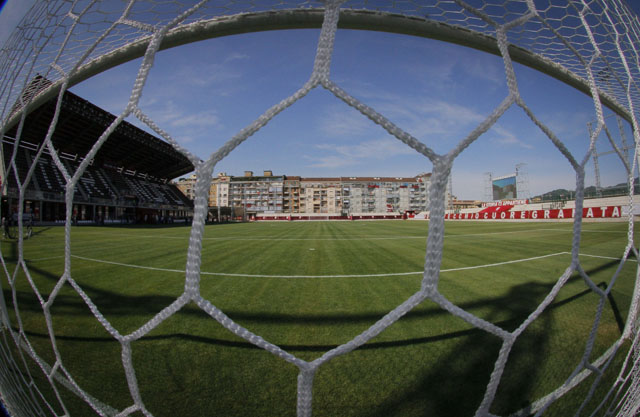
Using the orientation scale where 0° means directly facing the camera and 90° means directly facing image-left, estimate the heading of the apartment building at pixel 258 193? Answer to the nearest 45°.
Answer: approximately 0°

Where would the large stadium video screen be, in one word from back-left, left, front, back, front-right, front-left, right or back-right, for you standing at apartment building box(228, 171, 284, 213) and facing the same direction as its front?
front-left

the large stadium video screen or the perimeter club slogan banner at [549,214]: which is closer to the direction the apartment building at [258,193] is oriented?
the perimeter club slogan banner

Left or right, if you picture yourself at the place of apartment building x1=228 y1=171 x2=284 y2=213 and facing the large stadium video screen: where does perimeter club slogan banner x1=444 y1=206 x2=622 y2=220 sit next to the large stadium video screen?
right

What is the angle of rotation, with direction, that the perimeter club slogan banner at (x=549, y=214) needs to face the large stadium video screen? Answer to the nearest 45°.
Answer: approximately 135° to its right

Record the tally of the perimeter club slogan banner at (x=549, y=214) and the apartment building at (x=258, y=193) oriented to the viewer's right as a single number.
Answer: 0
